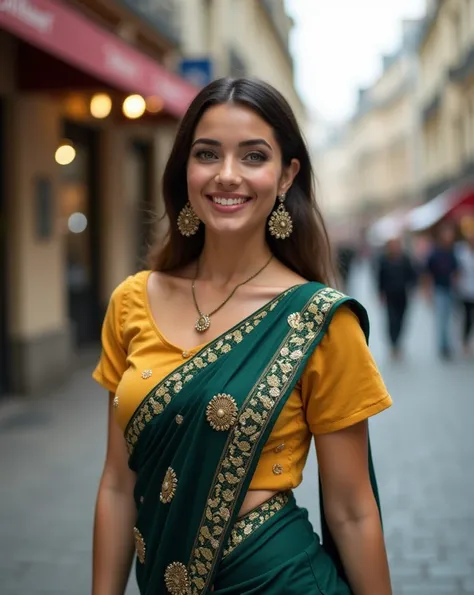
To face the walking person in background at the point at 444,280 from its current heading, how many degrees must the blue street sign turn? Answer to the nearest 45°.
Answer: approximately 90° to its left

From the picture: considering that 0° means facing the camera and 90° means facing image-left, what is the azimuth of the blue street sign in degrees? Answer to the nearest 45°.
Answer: approximately 0°

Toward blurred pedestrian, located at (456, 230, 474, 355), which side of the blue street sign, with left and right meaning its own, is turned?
left

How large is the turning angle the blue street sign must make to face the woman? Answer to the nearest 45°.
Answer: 0° — it already faces them
